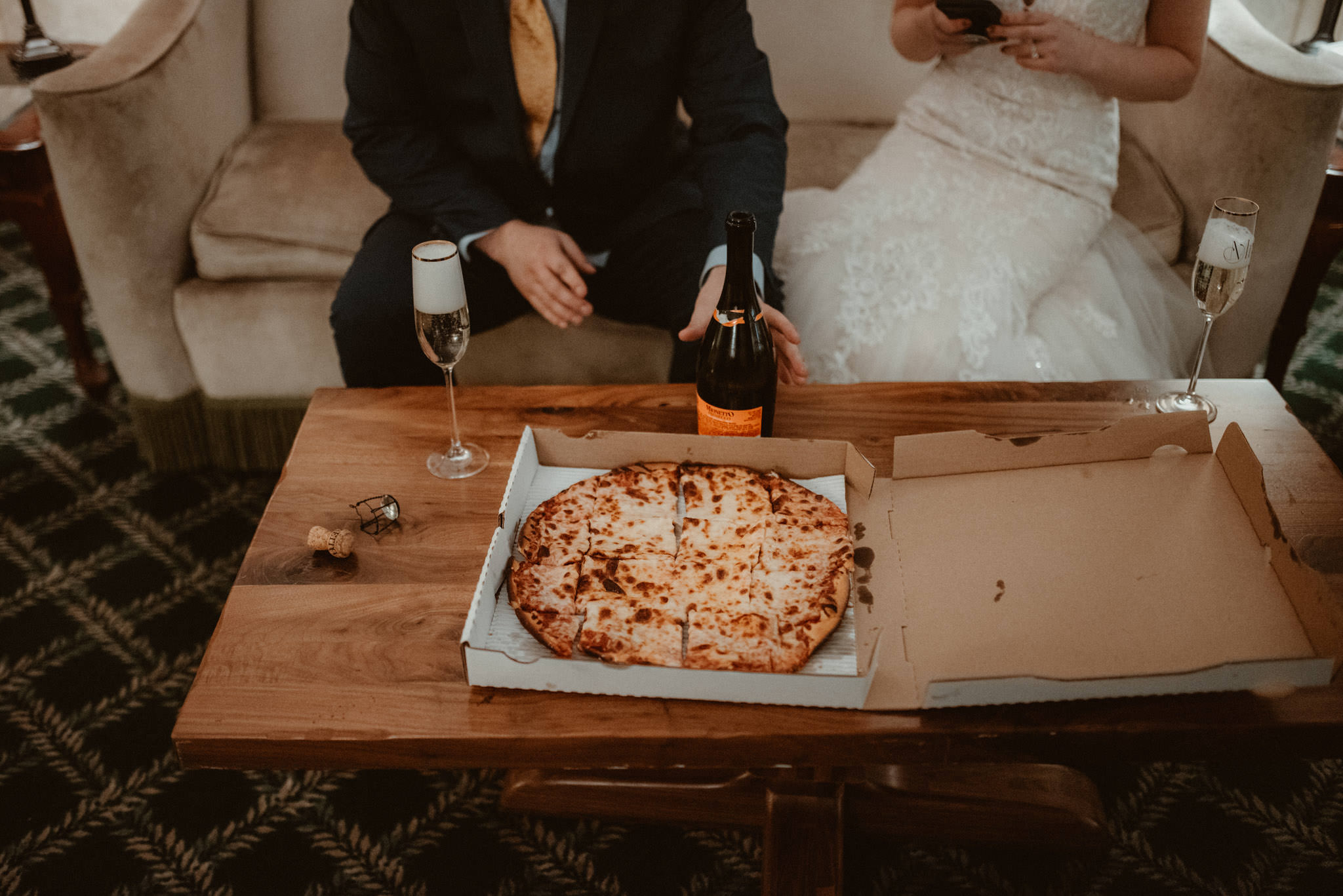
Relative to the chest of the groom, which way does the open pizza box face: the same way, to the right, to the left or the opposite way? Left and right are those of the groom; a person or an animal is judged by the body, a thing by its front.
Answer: to the right

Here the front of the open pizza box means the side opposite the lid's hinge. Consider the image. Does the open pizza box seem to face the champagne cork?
yes

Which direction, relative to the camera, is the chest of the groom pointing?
toward the camera

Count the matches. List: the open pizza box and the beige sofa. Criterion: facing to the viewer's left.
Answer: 1

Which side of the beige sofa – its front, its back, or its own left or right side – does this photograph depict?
front

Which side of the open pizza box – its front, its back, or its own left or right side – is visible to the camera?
left

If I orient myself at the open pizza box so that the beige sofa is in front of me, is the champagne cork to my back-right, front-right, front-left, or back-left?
front-left

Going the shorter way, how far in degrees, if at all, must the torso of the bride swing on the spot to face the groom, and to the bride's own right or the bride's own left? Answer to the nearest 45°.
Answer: approximately 45° to the bride's own right

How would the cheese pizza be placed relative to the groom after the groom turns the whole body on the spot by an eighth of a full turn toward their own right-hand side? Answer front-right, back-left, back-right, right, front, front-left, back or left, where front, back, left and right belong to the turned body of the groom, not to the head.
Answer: front-left

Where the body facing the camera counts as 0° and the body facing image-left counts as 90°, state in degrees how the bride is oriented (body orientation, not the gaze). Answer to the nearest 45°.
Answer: approximately 45°
